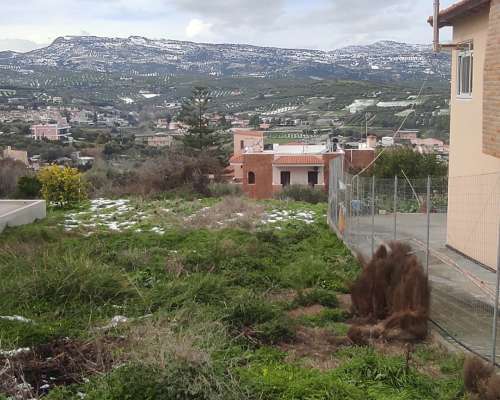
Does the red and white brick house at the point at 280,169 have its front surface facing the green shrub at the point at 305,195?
yes

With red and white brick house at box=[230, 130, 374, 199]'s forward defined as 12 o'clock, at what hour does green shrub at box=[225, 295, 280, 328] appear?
The green shrub is roughly at 12 o'clock from the red and white brick house.

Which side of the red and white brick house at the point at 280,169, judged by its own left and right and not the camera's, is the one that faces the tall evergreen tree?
right

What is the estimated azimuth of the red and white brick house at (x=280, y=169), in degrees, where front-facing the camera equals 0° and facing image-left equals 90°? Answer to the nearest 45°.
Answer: approximately 0°

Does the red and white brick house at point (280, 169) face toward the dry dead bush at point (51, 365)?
yes

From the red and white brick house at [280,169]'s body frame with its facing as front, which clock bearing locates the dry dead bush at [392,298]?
The dry dead bush is roughly at 12 o'clock from the red and white brick house.

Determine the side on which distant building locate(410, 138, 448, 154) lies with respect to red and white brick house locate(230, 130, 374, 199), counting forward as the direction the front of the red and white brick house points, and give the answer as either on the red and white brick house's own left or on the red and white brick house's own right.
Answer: on the red and white brick house's own left

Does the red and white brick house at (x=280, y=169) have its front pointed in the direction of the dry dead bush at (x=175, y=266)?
yes

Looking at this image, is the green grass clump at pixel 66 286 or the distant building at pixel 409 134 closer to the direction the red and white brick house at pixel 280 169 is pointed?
the green grass clump
